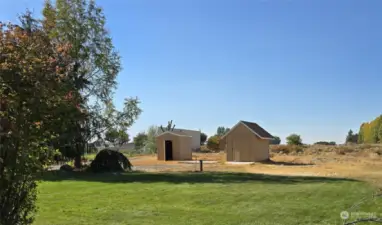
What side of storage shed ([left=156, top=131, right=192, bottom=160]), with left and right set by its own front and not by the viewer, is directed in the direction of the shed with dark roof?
left

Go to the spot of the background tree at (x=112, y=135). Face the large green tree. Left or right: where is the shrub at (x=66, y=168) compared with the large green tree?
right

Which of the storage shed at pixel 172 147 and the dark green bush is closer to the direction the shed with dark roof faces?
the dark green bush

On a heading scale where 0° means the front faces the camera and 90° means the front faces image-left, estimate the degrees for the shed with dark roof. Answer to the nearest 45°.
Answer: approximately 45°
